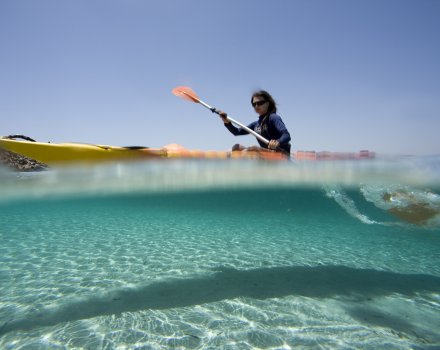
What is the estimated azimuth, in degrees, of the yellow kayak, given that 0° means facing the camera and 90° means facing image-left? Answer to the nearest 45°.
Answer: approximately 90°

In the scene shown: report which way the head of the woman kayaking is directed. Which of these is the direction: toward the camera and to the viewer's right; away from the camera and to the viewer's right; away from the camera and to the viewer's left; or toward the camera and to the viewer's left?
toward the camera and to the viewer's left
